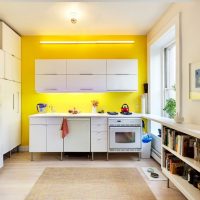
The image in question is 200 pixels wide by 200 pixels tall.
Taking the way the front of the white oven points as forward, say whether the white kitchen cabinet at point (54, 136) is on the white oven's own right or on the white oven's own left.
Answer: on the white oven's own right

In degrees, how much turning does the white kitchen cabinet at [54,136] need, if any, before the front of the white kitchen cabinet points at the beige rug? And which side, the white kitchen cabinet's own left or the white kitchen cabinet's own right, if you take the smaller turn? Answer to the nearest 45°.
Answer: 0° — it already faces it

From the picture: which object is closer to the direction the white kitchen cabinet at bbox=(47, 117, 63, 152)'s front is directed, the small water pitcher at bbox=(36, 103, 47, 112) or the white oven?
the white oven

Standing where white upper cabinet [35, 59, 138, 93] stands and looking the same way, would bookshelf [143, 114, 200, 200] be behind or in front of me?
in front

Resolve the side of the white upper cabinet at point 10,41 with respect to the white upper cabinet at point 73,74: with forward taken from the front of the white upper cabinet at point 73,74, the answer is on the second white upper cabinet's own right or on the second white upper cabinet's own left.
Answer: on the second white upper cabinet's own right

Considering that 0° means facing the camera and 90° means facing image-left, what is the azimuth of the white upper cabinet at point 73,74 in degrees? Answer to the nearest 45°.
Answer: approximately 0°

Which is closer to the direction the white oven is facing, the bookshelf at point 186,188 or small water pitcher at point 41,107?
the bookshelf

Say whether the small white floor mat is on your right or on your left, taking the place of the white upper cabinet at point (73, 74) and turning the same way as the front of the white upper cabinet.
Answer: on your left
